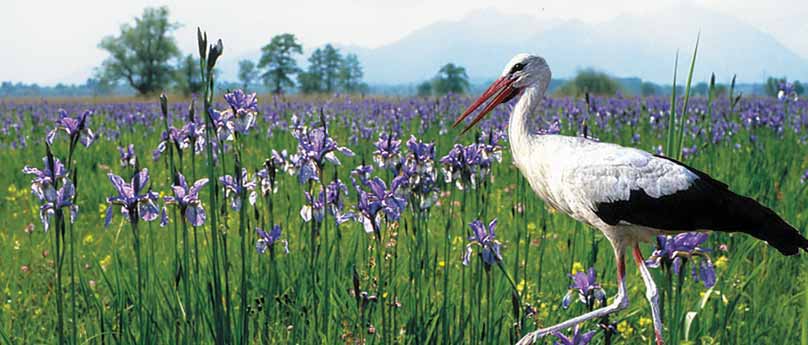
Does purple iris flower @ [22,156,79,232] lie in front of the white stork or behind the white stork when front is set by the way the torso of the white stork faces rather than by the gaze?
in front

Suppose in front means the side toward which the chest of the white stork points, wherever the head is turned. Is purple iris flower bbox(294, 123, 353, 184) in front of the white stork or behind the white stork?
in front

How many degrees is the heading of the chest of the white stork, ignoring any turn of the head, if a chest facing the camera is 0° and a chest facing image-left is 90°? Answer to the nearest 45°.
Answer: approximately 90°

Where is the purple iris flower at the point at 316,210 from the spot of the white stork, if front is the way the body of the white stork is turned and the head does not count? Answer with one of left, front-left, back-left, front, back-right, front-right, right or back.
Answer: front

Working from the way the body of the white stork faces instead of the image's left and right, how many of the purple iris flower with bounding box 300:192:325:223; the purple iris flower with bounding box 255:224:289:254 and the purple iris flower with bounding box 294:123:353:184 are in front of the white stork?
3

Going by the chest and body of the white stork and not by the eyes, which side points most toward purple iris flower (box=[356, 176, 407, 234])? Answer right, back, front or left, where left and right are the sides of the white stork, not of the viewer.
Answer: front

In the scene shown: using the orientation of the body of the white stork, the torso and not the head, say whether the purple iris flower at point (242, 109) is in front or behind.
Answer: in front

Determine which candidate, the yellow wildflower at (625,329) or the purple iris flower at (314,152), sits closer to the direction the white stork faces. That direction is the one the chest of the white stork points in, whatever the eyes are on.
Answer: the purple iris flower

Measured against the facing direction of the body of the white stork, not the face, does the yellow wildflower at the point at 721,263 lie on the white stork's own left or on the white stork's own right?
on the white stork's own right

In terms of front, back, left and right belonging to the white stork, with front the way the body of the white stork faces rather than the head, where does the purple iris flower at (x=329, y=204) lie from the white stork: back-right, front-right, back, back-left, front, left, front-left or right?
front
